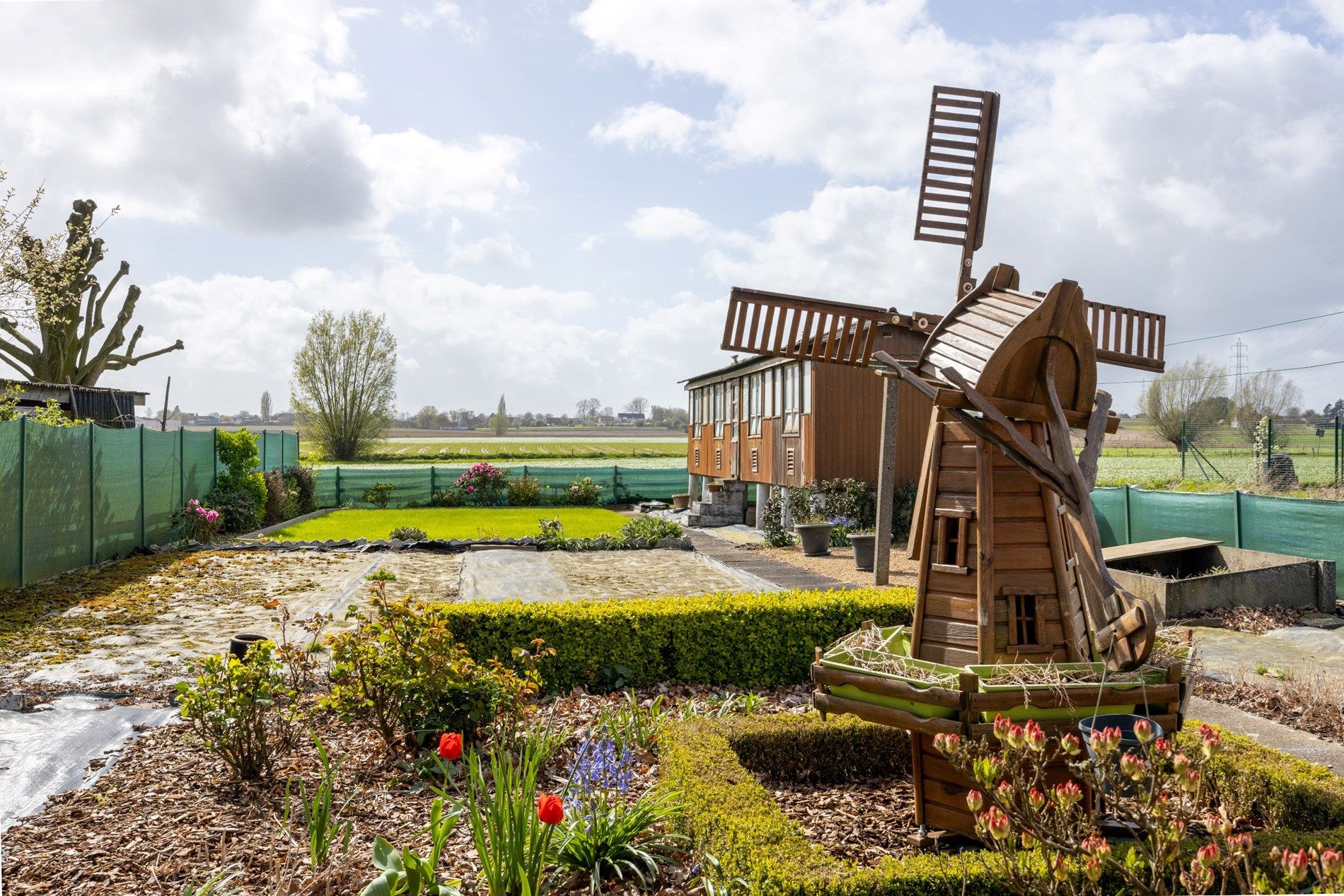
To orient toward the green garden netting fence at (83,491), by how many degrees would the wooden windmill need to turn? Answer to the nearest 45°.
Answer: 0° — it already faces it

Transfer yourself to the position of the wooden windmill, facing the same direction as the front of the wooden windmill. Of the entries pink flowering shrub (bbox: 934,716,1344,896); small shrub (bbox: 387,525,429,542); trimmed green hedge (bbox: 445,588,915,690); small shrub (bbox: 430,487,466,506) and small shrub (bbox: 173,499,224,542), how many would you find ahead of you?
4

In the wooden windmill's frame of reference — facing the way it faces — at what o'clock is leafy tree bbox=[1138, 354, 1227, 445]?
The leafy tree is roughly at 2 o'clock from the wooden windmill.

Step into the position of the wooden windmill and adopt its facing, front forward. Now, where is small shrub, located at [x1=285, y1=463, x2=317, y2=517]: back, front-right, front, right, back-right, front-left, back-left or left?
front

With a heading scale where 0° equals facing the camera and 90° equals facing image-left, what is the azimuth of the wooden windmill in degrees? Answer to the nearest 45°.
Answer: approximately 135°

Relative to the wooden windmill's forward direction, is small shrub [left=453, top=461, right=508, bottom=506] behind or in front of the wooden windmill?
in front

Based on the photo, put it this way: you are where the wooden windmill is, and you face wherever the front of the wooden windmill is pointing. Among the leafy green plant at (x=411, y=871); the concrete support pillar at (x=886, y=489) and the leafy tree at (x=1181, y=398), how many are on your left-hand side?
1

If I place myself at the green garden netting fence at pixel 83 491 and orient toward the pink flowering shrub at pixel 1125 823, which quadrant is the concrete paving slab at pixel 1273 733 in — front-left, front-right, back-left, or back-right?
front-left

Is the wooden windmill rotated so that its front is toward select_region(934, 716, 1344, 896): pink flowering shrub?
no

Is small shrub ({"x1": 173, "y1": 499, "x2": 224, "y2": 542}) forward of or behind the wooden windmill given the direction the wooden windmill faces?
forward

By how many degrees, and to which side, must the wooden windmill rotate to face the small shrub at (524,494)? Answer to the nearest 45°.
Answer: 0° — it already faces it
